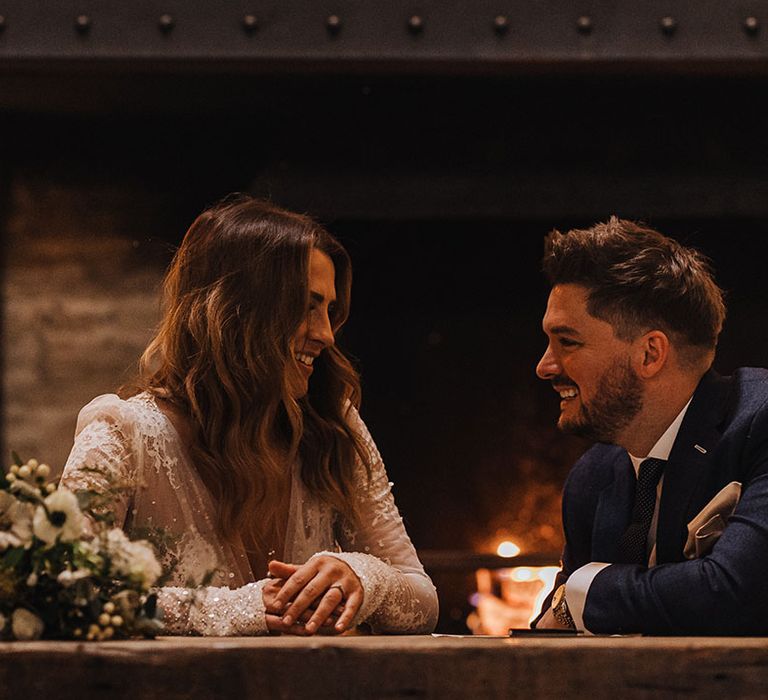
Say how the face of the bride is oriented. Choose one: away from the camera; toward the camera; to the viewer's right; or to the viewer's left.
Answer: to the viewer's right

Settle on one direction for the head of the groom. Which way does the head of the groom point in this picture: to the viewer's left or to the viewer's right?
to the viewer's left

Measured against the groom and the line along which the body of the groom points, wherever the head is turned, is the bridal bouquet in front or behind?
in front

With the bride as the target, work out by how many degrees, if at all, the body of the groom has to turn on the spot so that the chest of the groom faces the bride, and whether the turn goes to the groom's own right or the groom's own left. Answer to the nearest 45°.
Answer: approximately 45° to the groom's own right

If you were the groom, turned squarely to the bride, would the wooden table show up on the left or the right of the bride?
left

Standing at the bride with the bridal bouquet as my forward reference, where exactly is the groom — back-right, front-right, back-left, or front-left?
back-left

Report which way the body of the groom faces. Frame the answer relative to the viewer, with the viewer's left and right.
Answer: facing the viewer and to the left of the viewer
